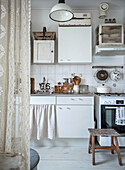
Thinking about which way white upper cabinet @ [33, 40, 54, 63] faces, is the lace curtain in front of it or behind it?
in front

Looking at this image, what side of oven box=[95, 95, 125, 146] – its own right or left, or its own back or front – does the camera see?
front

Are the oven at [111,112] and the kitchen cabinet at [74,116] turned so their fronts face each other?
no

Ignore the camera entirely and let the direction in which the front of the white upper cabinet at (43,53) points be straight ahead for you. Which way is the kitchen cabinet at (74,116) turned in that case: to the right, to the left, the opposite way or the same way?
the same way

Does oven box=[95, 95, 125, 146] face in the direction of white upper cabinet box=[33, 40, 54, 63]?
no

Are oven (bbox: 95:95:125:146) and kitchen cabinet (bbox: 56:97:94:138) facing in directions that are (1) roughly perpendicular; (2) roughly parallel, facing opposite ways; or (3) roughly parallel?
roughly parallel

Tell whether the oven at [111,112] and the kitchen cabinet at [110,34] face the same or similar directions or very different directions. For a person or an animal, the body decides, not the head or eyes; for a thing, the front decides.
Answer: same or similar directions

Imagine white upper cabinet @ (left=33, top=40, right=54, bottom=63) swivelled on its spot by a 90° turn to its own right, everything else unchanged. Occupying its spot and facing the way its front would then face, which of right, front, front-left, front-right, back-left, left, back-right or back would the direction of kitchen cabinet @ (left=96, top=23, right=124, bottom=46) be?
back

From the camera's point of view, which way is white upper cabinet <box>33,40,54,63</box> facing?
toward the camera

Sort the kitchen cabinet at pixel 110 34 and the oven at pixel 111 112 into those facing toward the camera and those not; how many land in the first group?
2

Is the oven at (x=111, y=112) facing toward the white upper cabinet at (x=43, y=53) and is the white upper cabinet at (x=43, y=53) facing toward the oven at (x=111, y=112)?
no

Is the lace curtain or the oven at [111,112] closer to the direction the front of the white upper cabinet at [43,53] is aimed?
the lace curtain
